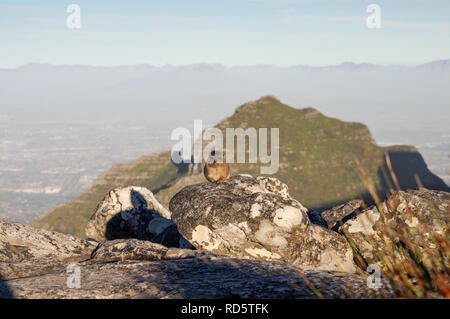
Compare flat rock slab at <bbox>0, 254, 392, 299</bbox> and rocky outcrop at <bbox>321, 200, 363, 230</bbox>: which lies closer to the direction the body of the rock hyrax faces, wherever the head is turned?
the flat rock slab

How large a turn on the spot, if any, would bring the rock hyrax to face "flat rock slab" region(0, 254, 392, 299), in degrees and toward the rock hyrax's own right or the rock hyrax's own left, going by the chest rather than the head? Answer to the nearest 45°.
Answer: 0° — it already faces it

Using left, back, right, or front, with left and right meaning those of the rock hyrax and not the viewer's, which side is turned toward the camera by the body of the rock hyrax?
front

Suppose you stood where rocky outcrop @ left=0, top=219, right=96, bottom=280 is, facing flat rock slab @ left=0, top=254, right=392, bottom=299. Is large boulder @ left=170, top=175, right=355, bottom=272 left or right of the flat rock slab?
left
